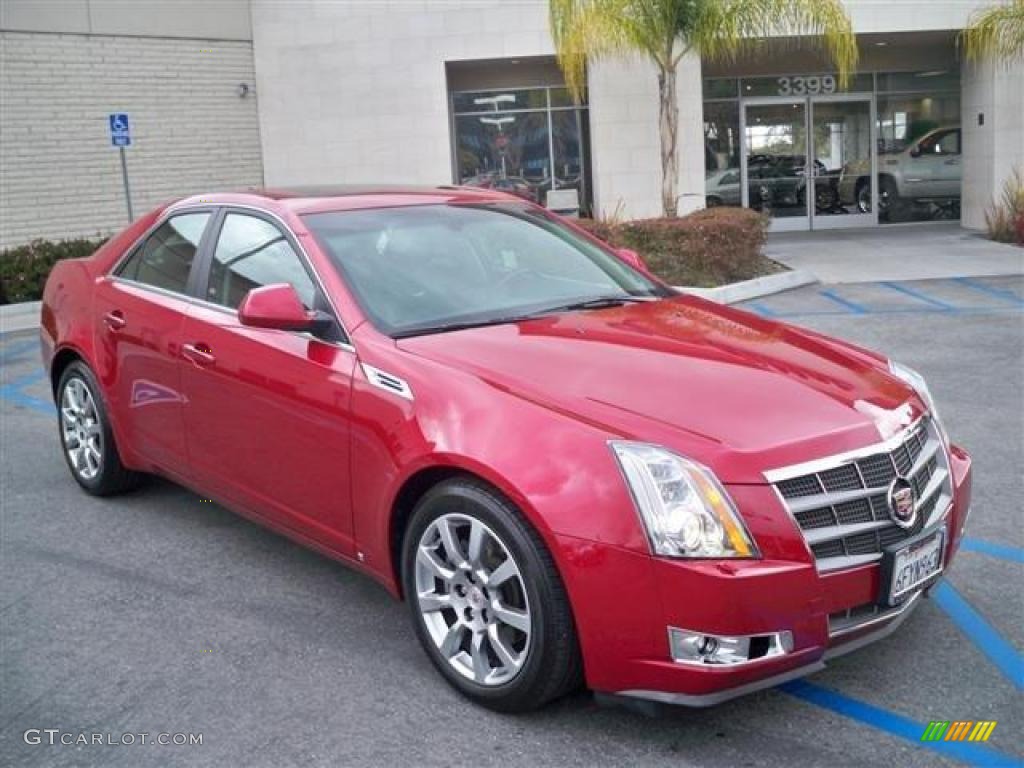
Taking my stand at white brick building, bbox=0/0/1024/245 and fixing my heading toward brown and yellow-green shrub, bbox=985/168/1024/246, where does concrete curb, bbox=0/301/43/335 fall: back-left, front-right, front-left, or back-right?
back-right

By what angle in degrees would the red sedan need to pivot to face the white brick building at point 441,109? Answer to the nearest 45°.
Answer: approximately 135° to its left

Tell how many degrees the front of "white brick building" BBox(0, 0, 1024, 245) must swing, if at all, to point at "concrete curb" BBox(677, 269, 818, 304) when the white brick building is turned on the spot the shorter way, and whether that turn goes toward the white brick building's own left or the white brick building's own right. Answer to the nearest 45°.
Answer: approximately 45° to the white brick building's own left

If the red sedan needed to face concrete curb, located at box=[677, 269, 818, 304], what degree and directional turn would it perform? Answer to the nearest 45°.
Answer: approximately 135° to its left

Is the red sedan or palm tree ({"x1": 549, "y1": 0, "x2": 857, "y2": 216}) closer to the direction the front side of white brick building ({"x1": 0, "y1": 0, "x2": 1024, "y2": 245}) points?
the red sedan

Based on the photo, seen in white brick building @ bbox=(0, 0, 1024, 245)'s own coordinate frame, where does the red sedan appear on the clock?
The red sedan is roughly at 12 o'clock from the white brick building.

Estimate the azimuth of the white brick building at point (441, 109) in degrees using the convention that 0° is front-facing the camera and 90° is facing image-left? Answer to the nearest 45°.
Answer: approximately 0°

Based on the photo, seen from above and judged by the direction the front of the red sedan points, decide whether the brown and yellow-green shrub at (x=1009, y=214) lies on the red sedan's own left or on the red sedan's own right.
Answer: on the red sedan's own left

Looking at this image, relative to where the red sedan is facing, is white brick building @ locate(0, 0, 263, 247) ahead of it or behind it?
behind

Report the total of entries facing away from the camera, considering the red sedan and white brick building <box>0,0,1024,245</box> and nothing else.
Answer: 0

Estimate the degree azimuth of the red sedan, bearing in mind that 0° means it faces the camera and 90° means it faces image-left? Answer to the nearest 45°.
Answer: approximately 315°
